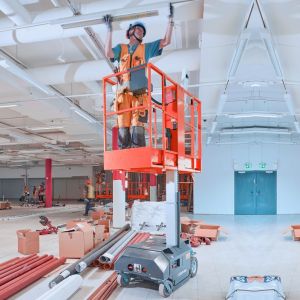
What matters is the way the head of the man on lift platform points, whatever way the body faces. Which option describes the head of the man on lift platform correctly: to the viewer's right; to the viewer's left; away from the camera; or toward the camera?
toward the camera

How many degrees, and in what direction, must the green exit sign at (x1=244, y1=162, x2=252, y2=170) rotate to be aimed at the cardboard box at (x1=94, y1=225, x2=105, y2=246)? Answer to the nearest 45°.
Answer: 0° — it already faces it

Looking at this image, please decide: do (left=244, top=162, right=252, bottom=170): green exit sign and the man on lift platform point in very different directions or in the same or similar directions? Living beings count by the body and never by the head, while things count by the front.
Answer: same or similar directions

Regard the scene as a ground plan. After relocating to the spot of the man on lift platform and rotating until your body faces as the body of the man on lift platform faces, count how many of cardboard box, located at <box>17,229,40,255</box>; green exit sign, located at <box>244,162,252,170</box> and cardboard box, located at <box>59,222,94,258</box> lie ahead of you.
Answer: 0

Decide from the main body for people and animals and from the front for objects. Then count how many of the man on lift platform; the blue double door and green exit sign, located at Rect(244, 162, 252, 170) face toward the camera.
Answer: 3

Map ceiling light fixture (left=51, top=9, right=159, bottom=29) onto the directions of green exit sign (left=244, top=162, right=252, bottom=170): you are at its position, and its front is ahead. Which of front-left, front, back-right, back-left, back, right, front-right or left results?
front

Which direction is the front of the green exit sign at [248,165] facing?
toward the camera

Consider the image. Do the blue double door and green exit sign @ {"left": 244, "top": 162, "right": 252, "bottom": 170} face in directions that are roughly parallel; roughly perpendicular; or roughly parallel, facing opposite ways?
roughly parallel

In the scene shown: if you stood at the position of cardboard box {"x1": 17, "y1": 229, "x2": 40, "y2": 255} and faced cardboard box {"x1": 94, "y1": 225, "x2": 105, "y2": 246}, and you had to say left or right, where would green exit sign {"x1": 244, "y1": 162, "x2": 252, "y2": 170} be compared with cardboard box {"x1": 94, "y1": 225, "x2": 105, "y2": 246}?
left

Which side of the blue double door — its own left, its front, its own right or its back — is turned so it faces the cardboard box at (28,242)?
front

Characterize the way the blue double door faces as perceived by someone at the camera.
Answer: facing the viewer

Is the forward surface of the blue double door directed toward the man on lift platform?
yes

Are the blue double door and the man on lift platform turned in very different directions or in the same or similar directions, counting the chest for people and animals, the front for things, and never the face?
same or similar directions

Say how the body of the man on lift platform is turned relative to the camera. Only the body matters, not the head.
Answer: toward the camera
